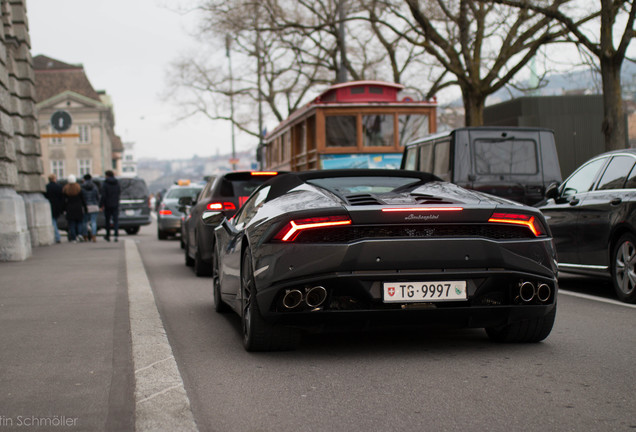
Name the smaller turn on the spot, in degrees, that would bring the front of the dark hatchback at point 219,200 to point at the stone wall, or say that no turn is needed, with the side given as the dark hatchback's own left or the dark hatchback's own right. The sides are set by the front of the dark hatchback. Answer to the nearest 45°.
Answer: approximately 45° to the dark hatchback's own left

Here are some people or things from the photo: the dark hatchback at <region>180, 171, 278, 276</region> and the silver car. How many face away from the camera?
2

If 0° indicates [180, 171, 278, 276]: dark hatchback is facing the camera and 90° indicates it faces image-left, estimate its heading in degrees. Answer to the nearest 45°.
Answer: approximately 180°

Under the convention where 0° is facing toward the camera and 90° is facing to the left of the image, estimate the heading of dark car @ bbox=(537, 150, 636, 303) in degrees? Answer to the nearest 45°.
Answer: approximately 135°

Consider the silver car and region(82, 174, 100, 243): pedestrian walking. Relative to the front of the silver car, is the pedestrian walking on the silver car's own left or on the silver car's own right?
on the silver car's own left

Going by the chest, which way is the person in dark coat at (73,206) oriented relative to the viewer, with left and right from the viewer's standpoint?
facing away from the viewer

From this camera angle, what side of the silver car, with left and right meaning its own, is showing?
back
